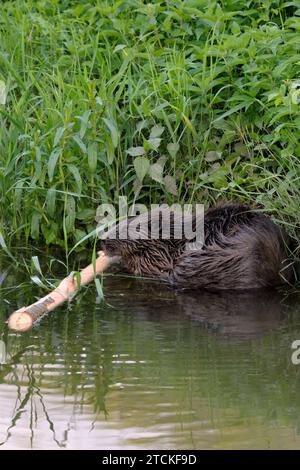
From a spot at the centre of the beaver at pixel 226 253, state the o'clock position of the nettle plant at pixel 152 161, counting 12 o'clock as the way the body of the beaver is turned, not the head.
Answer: The nettle plant is roughly at 2 o'clock from the beaver.

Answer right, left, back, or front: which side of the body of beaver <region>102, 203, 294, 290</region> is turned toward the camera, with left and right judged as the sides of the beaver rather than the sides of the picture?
left

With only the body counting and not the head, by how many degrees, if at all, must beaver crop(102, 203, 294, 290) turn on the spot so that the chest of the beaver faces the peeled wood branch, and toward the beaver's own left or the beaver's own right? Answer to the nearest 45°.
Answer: approximately 45° to the beaver's own left
